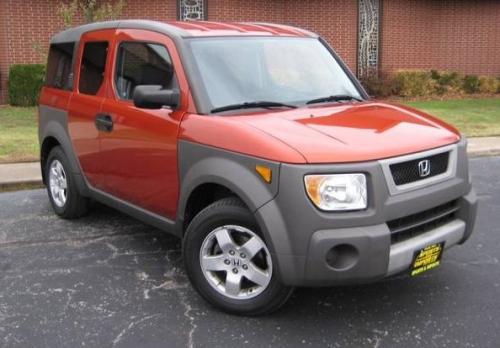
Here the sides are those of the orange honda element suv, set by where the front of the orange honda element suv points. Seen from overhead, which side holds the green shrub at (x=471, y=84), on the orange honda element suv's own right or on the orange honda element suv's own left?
on the orange honda element suv's own left

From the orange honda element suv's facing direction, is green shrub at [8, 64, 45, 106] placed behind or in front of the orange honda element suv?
behind

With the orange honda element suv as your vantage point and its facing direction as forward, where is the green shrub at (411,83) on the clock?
The green shrub is roughly at 8 o'clock from the orange honda element suv.

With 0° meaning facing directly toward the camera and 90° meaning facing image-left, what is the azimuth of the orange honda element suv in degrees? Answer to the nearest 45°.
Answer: approximately 315°

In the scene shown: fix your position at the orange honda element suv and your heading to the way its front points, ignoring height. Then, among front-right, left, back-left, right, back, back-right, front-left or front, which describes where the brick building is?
back-left

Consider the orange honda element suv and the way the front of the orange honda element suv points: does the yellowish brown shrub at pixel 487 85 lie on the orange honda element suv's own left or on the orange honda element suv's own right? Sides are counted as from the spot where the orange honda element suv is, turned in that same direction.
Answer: on the orange honda element suv's own left

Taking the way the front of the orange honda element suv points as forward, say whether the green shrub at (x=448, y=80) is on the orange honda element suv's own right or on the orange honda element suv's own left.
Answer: on the orange honda element suv's own left

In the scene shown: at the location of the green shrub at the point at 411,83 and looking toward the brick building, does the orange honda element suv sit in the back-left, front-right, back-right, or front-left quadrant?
back-left

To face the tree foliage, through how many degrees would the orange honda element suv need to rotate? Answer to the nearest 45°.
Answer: approximately 135° to its left
